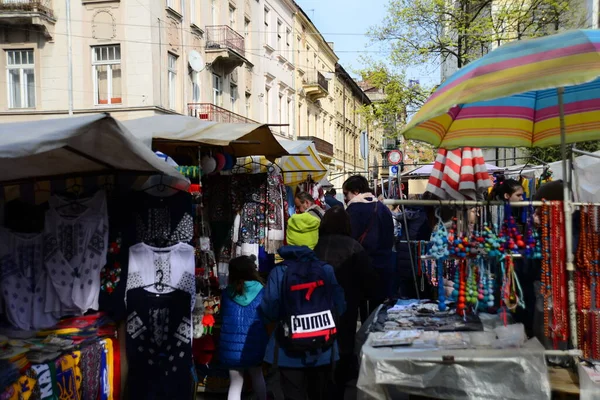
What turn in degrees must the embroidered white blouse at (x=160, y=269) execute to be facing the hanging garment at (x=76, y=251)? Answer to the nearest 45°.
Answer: approximately 90° to its right

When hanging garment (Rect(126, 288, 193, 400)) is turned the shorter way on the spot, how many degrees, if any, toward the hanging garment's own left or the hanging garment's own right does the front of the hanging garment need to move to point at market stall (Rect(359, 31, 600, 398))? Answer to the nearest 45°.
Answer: approximately 45° to the hanging garment's own left

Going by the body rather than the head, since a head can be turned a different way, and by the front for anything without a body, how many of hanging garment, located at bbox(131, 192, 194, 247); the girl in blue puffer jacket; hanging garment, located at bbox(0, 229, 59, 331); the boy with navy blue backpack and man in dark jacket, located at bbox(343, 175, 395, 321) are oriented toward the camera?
2

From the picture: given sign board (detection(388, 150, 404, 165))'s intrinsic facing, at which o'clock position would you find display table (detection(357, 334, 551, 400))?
The display table is roughly at 12 o'clock from the sign board.

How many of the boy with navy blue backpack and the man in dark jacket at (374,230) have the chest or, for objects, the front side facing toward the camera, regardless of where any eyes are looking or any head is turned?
0

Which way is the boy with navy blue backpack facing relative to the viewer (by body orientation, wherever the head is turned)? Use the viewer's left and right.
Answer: facing away from the viewer

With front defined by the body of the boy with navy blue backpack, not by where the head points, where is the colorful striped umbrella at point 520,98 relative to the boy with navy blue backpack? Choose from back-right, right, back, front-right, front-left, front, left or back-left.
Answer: right

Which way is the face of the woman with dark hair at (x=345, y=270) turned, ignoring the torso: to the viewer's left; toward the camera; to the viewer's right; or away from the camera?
away from the camera

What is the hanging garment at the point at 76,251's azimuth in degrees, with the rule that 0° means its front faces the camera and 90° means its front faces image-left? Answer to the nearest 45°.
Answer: approximately 0°

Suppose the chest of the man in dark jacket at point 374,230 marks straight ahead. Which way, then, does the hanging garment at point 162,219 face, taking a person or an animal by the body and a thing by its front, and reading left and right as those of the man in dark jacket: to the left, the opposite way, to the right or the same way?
the opposite way

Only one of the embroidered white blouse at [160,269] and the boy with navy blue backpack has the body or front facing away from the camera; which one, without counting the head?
the boy with navy blue backpack
